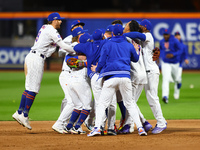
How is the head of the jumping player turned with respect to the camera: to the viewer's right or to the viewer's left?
to the viewer's right

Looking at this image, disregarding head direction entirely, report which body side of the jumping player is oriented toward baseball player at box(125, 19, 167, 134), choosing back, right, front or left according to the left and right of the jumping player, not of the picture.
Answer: front

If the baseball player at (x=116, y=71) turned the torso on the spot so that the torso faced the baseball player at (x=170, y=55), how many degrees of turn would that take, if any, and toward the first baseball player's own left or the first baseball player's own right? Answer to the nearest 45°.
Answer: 0° — they already face them

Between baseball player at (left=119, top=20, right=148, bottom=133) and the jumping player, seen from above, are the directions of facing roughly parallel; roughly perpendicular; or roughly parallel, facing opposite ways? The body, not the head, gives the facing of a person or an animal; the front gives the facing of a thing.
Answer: roughly parallel, facing opposite ways

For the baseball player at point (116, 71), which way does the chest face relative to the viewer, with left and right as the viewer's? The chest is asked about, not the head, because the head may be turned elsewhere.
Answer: facing away from the viewer

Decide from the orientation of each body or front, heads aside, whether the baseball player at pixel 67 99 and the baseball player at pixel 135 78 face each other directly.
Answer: yes

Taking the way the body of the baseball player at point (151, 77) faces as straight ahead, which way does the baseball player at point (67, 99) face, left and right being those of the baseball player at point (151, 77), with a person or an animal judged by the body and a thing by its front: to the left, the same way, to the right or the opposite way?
the opposite way

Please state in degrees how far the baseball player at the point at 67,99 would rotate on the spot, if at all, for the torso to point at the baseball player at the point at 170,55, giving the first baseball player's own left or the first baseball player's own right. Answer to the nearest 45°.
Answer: approximately 45° to the first baseball player's own left

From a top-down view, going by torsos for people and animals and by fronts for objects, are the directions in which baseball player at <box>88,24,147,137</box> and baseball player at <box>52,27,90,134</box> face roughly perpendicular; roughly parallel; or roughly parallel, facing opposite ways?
roughly perpendicular

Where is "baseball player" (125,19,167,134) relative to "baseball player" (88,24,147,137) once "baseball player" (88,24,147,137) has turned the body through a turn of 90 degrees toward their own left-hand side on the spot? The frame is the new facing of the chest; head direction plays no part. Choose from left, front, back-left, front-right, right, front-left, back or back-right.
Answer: back-right

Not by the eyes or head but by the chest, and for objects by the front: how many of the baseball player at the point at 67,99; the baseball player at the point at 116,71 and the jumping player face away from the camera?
1

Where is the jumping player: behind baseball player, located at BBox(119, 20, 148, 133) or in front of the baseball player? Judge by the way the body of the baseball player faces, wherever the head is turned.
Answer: in front

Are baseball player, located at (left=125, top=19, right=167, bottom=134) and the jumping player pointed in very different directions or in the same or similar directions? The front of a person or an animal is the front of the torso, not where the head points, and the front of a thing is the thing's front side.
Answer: very different directions

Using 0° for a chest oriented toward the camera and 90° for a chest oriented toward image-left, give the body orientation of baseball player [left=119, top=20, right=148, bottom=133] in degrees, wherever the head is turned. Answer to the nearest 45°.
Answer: approximately 90°

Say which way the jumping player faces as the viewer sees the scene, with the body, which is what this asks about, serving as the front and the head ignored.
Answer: to the viewer's right

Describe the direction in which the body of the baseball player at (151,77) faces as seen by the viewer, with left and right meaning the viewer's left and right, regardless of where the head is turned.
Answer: facing to the left of the viewer
